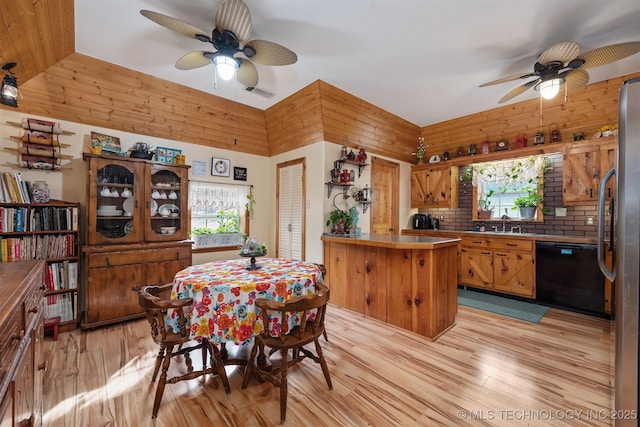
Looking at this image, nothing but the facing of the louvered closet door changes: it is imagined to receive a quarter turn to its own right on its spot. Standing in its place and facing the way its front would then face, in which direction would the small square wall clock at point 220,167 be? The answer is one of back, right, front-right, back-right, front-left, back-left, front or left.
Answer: front-left

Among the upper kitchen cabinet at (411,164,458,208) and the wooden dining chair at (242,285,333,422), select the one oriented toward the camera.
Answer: the upper kitchen cabinet

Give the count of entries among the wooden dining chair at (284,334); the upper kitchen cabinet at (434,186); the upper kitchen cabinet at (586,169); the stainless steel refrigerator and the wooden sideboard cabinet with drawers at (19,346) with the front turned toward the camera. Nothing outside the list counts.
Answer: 2

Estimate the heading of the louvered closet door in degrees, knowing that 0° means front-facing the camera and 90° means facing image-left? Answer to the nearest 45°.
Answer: approximately 45°

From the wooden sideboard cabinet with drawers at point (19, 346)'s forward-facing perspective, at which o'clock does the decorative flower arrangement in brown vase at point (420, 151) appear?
The decorative flower arrangement in brown vase is roughly at 12 o'clock from the wooden sideboard cabinet with drawers.

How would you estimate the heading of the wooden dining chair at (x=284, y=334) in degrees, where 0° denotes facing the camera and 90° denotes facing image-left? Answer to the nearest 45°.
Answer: approximately 135°

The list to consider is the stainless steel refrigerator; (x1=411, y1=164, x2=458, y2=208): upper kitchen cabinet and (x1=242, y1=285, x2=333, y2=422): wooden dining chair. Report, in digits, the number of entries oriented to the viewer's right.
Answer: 0

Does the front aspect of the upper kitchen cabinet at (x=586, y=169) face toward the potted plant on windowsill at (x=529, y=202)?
no

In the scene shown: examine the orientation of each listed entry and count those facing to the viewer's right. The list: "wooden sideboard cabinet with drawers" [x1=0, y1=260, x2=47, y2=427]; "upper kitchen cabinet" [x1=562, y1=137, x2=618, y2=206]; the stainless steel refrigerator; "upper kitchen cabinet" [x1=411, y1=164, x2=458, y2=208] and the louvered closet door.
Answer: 1

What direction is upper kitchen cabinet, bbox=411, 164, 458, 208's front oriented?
toward the camera

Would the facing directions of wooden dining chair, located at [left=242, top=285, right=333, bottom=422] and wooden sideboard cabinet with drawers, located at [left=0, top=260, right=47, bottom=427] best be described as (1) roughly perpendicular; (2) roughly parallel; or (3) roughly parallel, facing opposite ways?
roughly perpendicular

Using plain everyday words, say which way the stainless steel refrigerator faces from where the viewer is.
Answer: facing to the left of the viewer

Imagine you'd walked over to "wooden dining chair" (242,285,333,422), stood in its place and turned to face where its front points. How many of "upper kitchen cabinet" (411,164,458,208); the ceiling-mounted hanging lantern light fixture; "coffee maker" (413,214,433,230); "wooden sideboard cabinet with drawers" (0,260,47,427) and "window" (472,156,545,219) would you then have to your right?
3

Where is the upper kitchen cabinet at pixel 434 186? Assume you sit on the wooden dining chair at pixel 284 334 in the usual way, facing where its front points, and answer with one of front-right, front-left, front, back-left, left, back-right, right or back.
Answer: right

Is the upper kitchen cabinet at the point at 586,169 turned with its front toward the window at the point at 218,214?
no

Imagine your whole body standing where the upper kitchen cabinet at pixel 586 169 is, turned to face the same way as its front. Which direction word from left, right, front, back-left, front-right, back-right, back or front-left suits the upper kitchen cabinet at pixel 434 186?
right

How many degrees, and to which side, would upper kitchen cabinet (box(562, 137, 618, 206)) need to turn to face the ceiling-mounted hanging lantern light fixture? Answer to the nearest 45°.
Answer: approximately 45° to its right

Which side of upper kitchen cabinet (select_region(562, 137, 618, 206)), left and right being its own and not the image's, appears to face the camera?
front

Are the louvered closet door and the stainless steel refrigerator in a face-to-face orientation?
no

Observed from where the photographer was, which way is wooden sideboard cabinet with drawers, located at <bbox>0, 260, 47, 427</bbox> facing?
facing to the right of the viewer
